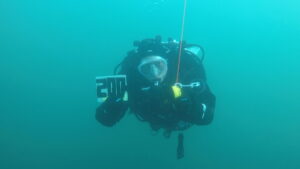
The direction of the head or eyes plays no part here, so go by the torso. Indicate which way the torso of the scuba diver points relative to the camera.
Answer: toward the camera
